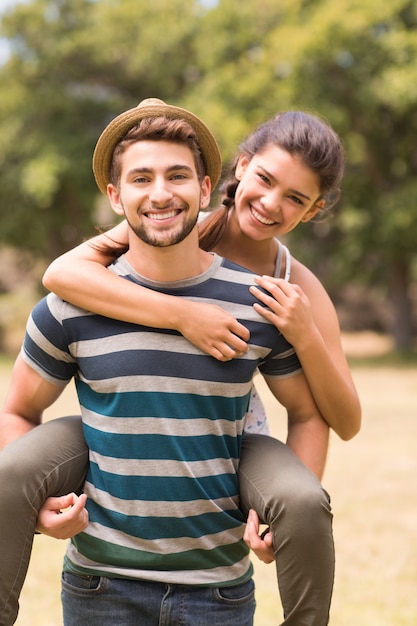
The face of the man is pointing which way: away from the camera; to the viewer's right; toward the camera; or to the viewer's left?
toward the camera

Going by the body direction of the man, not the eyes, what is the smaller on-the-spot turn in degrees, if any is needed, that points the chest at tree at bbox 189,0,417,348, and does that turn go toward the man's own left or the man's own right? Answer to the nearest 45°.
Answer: approximately 180°

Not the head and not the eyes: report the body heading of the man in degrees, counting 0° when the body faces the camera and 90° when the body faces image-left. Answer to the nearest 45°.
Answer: approximately 0°

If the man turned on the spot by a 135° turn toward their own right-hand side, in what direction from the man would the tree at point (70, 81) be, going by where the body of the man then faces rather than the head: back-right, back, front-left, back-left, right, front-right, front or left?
front-right
